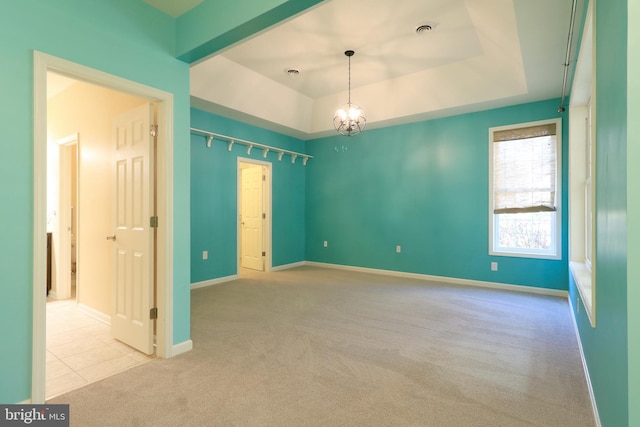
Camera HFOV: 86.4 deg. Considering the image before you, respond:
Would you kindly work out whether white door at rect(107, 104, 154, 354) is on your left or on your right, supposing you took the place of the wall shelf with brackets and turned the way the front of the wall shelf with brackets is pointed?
on your right

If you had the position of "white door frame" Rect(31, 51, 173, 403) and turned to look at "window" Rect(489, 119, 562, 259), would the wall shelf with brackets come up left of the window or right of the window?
left

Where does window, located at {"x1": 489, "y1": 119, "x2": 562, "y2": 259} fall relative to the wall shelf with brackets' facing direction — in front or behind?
in front

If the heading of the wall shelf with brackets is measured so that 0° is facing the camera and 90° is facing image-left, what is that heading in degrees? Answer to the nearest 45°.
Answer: approximately 315°

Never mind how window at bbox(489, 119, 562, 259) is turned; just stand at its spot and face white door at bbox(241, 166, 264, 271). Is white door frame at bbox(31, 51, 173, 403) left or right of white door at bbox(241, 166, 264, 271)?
left

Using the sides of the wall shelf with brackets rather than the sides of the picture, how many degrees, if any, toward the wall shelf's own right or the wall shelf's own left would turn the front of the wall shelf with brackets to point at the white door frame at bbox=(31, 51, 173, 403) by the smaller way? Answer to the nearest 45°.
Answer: approximately 45° to the wall shelf's own right
